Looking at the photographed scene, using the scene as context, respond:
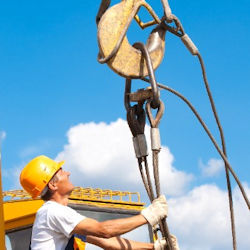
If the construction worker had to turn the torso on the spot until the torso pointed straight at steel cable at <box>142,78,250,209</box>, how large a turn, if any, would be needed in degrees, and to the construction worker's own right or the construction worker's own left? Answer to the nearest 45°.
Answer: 0° — they already face it

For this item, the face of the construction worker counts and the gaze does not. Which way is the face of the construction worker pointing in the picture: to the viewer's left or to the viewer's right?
to the viewer's right

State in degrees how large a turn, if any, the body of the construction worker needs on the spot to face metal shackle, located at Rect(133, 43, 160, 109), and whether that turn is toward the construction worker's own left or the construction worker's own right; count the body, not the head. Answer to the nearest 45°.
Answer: approximately 45° to the construction worker's own right

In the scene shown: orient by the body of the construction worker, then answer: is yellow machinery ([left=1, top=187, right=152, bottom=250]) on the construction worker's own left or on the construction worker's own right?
on the construction worker's own left

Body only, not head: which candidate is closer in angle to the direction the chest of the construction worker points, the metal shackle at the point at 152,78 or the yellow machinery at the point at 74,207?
the metal shackle

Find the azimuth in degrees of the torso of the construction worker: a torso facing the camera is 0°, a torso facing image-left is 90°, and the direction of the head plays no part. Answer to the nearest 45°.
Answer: approximately 270°
